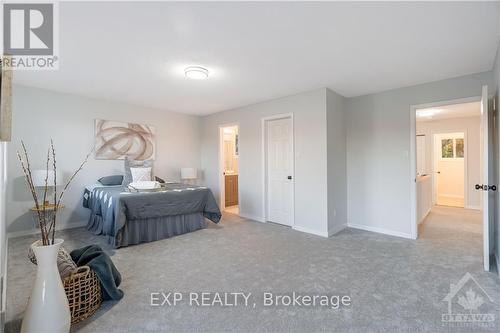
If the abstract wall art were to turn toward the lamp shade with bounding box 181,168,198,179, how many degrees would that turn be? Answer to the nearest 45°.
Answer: approximately 45° to its left

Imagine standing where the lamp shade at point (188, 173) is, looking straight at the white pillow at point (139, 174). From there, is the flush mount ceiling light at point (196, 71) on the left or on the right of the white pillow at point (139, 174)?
left

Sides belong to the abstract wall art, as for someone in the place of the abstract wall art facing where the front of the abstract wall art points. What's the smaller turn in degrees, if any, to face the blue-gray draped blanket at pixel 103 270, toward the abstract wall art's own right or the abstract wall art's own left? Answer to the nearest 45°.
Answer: approximately 45° to the abstract wall art's own right

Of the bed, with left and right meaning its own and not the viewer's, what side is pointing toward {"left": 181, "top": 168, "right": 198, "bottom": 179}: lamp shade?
left

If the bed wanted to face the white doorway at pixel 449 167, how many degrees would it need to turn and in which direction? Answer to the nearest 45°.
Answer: approximately 45° to its left

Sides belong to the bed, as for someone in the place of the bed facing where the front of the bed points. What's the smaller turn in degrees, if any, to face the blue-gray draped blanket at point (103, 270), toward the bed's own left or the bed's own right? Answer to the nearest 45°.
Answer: approximately 45° to the bed's own right

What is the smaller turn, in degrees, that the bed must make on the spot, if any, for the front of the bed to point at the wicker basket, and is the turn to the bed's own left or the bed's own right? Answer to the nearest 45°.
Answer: approximately 45° to the bed's own right

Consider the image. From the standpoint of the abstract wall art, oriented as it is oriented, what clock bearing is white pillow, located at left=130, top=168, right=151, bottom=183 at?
The white pillow is roughly at 11 o'clock from the abstract wall art.
